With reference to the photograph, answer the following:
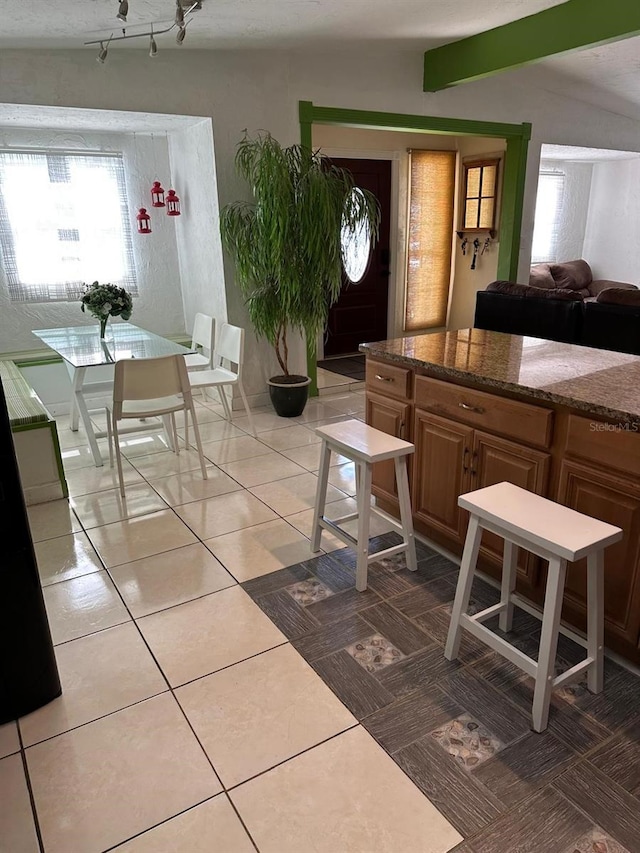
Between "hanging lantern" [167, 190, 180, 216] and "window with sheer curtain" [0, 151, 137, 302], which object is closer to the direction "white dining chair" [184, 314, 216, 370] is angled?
the window with sheer curtain

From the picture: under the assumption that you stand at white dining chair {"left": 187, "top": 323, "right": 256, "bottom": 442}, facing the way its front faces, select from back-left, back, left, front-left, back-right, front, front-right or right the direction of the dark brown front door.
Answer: back

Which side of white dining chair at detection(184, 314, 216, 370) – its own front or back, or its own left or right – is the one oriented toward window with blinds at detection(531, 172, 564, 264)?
back

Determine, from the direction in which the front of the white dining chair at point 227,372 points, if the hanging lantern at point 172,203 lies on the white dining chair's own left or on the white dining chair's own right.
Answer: on the white dining chair's own right

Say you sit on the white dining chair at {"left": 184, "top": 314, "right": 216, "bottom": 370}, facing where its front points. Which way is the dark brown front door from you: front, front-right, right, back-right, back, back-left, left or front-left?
back

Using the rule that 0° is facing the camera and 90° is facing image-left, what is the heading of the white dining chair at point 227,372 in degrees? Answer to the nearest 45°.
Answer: approximately 45°

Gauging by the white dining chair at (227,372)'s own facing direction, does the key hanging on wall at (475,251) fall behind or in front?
behind

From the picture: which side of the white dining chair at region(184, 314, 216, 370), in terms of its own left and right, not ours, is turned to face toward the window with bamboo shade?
back

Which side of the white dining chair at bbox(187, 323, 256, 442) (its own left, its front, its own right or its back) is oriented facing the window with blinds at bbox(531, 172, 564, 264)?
back

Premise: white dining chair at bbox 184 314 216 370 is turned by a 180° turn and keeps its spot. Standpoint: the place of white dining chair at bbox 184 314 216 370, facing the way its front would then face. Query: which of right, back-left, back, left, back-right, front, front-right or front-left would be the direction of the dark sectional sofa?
front-right

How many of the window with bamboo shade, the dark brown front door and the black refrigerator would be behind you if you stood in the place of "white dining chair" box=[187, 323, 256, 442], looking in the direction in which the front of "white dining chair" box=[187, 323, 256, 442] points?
2
